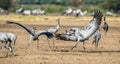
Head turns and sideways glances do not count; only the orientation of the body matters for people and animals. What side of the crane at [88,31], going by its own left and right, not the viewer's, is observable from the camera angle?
left
